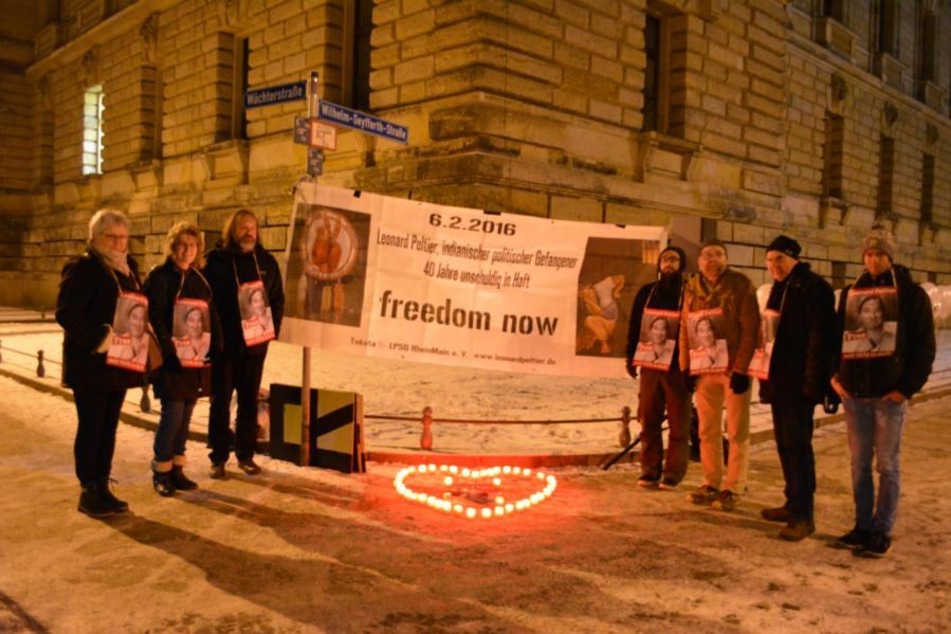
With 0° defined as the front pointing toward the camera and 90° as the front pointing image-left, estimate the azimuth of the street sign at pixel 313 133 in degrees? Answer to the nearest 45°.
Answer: approximately 315°

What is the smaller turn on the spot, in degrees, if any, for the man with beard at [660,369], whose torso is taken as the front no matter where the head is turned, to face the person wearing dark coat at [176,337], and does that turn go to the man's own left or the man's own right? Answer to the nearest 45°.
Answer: approximately 45° to the man's own right

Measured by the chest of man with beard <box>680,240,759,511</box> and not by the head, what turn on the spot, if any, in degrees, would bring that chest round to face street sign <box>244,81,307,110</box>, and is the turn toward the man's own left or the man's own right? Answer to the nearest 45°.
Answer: approximately 45° to the man's own right

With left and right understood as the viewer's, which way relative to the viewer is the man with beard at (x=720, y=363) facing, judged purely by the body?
facing the viewer and to the left of the viewer

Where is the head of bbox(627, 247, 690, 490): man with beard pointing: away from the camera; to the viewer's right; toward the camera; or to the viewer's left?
toward the camera

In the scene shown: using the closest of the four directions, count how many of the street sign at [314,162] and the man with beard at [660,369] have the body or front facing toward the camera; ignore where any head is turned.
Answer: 2

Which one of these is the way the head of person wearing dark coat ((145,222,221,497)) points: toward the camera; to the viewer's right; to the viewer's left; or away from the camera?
toward the camera

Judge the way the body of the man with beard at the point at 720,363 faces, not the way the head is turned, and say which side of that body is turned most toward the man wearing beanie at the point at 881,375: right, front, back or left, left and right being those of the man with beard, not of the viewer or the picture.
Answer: left

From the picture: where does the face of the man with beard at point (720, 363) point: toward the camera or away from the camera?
toward the camera

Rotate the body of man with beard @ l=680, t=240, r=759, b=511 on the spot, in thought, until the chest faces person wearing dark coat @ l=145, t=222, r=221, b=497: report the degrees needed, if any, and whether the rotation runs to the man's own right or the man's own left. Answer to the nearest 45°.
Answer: approximately 45° to the man's own right

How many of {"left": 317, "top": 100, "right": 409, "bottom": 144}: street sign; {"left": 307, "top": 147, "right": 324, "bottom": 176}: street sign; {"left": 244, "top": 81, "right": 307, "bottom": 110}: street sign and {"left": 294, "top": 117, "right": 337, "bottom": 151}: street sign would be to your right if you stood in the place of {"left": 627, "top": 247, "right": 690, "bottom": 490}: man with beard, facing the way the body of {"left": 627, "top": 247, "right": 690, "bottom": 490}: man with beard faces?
4

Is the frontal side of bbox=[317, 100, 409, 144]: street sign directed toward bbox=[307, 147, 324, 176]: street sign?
no

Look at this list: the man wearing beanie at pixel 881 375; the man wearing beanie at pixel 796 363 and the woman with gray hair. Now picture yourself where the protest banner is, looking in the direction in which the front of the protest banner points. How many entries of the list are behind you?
0

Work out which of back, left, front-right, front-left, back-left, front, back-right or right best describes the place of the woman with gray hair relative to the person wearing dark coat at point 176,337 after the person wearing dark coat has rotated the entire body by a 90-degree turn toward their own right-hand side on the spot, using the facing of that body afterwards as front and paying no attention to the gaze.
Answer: front

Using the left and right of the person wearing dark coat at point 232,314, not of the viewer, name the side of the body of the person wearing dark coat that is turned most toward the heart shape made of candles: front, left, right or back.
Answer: left

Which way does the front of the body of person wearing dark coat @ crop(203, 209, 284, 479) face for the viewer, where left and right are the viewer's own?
facing the viewer

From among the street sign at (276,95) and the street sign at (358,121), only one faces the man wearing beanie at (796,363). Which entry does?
the street sign at (358,121)
